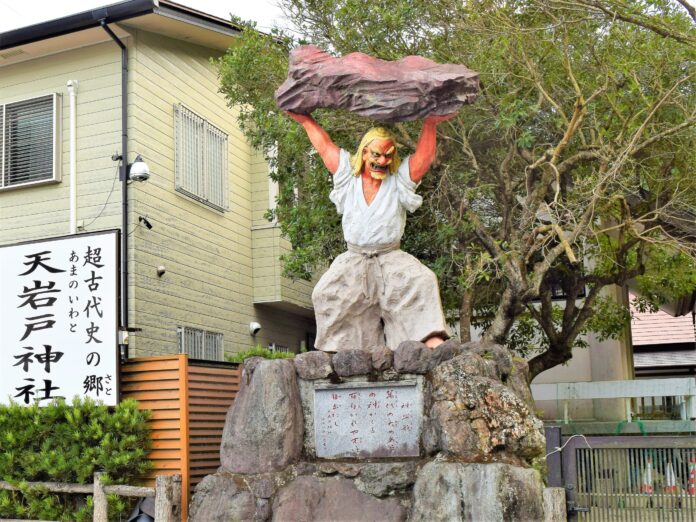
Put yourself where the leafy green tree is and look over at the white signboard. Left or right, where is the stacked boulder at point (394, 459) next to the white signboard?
left

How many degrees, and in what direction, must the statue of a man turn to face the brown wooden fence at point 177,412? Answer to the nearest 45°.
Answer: approximately 135° to its right

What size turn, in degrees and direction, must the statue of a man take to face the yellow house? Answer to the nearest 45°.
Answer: approximately 135° to its right

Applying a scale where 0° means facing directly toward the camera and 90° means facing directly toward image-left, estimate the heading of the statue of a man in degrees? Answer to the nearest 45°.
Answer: approximately 0°
